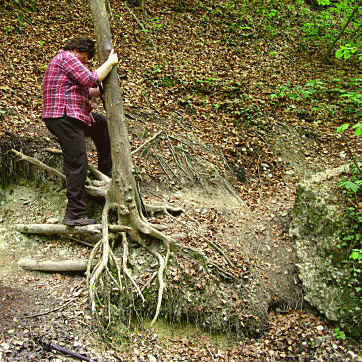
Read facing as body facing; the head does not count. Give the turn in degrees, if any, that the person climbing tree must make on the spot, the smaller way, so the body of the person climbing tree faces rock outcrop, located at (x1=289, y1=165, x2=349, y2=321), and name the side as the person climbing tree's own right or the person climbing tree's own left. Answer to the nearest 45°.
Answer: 0° — they already face it

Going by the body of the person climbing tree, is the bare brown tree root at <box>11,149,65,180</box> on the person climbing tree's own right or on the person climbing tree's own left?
on the person climbing tree's own left

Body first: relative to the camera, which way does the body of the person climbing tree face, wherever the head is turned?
to the viewer's right
